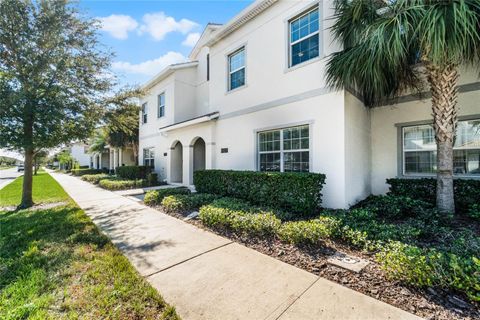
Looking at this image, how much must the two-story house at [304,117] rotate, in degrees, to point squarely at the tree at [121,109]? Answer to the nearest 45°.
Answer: approximately 45° to its right

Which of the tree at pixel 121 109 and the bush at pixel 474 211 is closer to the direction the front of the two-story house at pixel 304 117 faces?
the tree

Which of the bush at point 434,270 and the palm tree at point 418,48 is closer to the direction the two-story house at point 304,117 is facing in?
the bush

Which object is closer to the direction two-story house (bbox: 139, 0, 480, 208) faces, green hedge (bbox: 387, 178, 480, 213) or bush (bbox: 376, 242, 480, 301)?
the bush

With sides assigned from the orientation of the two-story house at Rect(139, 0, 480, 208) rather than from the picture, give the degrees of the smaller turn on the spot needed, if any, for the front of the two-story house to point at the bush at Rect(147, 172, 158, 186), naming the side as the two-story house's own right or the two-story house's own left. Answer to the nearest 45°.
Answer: approximately 45° to the two-story house's own right

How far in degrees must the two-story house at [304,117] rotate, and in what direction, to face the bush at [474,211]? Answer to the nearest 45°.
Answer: approximately 135° to its left

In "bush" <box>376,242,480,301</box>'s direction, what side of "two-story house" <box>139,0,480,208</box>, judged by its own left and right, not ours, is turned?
left

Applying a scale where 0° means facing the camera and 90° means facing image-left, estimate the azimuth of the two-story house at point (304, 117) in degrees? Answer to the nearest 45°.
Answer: approximately 45°

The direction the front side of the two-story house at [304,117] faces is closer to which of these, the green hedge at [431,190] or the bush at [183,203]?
the bush
